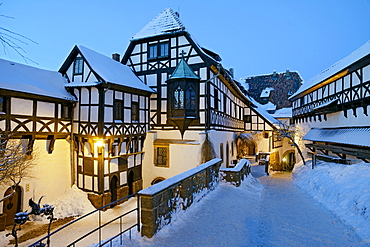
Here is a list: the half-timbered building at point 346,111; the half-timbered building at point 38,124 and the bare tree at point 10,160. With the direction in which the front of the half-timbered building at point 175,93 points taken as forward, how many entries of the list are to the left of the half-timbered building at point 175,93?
1

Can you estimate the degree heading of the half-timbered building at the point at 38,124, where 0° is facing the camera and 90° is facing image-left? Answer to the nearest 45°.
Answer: approximately 315°

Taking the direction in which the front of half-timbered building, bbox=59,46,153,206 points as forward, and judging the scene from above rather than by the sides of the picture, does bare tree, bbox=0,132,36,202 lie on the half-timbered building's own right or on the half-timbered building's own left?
on the half-timbered building's own right

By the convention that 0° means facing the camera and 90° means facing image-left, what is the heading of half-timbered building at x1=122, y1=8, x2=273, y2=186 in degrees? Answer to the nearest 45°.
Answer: approximately 0°

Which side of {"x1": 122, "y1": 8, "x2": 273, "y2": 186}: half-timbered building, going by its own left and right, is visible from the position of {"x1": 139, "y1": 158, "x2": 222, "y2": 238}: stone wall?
front

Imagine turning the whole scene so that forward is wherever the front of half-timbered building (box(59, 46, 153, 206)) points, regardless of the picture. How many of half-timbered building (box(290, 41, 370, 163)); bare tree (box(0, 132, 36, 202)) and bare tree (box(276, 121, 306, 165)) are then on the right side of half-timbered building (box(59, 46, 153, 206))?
1

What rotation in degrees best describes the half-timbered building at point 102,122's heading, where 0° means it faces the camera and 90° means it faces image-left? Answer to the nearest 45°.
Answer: approximately 315°

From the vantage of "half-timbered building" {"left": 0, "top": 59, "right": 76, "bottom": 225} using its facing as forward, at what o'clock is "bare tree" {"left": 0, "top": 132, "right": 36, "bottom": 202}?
The bare tree is roughly at 2 o'clock from the half-timbered building.

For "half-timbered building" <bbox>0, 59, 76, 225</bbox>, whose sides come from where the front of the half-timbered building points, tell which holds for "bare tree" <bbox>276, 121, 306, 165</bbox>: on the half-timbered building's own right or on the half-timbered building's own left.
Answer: on the half-timbered building's own left

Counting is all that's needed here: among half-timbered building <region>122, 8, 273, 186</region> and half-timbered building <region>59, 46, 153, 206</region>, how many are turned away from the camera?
0
